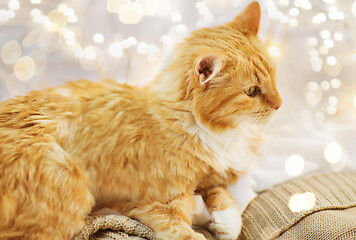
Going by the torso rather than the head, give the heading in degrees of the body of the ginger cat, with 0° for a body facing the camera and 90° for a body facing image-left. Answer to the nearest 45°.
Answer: approximately 270°
